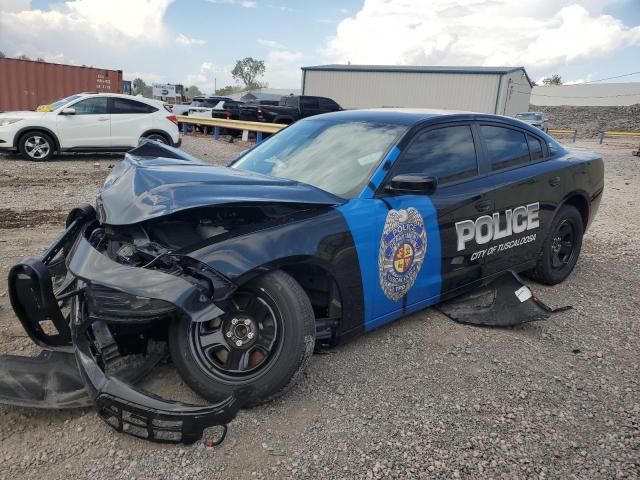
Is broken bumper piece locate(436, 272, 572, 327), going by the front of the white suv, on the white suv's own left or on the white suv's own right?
on the white suv's own left

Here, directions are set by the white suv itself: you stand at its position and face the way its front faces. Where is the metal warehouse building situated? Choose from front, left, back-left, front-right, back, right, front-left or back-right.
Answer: back-right

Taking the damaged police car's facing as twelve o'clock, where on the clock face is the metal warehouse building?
The metal warehouse building is roughly at 5 o'clock from the damaged police car.

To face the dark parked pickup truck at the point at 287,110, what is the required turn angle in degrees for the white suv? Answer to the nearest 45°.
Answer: approximately 135° to its right

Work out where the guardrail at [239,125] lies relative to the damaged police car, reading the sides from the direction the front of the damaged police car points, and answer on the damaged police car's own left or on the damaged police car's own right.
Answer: on the damaged police car's own right

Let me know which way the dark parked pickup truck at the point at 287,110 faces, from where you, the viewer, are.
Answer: facing away from the viewer and to the right of the viewer

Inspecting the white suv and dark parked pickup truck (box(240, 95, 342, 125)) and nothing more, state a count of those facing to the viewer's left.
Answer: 1

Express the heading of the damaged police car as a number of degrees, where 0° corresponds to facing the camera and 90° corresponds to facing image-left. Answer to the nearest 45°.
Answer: approximately 45°

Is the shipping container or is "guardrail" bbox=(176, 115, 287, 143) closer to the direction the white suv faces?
the shipping container

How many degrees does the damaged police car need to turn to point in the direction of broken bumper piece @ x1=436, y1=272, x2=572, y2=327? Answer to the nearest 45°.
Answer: approximately 180°

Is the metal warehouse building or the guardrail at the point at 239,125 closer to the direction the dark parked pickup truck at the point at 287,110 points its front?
the metal warehouse building

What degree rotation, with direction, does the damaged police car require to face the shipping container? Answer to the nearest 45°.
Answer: approximately 90° to its right

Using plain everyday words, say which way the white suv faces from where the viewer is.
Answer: facing to the left of the viewer
